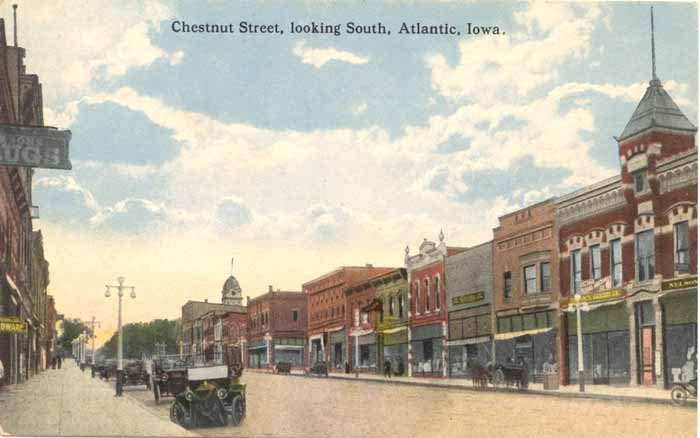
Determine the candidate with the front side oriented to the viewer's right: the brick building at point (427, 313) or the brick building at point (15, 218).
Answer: the brick building at point (15, 218)

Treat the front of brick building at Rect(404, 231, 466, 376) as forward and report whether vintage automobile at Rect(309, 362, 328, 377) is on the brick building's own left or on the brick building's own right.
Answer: on the brick building's own right

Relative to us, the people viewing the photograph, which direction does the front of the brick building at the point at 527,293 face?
facing the viewer and to the left of the viewer

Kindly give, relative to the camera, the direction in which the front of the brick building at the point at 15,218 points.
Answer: facing to the right of the viewer

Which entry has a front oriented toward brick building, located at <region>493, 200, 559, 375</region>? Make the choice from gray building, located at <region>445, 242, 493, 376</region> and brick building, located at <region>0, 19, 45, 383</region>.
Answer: brick building, located at <region>0, 19, 45, 383</region>

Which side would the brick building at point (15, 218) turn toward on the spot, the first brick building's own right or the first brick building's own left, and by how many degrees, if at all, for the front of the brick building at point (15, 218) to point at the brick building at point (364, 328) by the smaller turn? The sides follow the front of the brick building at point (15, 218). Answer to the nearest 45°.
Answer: approximately 45° to the first brick building's own left

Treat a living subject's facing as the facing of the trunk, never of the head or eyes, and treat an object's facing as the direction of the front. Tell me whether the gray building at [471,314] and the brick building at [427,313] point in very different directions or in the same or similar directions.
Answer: same or similar directions

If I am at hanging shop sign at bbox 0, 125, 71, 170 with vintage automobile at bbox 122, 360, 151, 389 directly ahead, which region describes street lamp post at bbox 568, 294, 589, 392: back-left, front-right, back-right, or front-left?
front-right

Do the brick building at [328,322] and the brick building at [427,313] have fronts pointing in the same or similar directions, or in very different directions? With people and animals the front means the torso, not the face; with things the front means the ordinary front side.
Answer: same or similar directions

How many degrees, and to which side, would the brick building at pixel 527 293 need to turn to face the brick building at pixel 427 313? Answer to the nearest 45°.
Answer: approximately 90° to its right

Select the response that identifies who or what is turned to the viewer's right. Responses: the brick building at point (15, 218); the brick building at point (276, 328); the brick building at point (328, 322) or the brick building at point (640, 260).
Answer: the brick building at point (15, 218)
